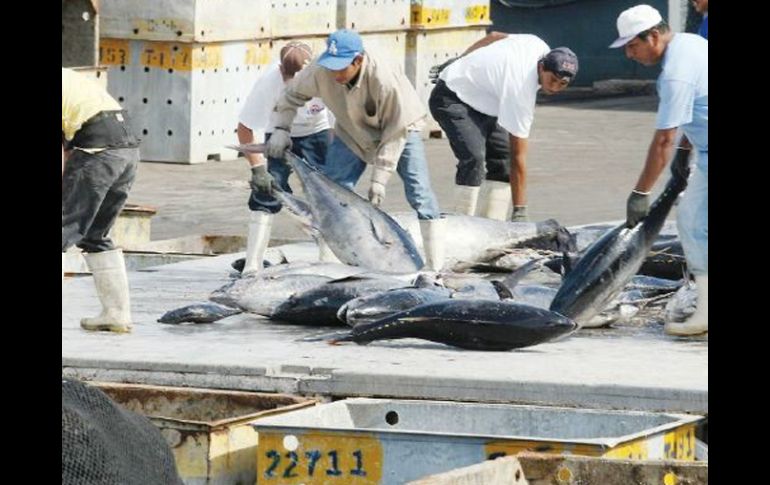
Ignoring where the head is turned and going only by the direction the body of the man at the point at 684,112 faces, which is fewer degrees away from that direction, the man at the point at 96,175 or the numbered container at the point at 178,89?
the man

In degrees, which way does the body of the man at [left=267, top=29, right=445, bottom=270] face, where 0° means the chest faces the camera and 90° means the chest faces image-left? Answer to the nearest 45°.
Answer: approximately 45°

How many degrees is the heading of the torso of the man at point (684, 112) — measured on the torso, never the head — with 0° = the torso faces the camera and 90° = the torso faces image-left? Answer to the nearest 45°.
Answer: approximately 90°

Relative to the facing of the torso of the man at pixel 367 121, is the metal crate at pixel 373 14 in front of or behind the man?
behind

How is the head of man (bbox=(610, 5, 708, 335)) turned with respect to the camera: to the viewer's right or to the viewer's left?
to the viewer's left

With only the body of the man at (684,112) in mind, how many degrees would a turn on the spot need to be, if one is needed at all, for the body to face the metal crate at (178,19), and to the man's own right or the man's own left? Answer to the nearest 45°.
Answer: approximately 45° to the man's own right

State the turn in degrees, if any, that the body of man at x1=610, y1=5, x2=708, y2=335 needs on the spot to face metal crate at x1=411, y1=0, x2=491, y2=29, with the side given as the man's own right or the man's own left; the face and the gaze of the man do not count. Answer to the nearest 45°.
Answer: approximately 90° to the man's own right

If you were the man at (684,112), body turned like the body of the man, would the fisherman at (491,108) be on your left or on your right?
on your right

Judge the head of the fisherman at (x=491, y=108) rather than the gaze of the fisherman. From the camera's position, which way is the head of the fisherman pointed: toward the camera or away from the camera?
toward the camera
